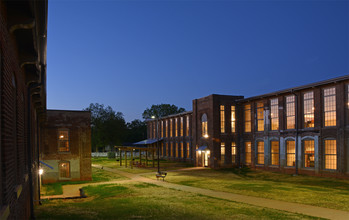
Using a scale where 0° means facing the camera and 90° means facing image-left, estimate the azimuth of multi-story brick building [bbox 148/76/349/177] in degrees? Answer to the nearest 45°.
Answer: approximately 45°

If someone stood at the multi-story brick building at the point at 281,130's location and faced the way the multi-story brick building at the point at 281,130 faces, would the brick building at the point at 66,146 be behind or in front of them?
in front
